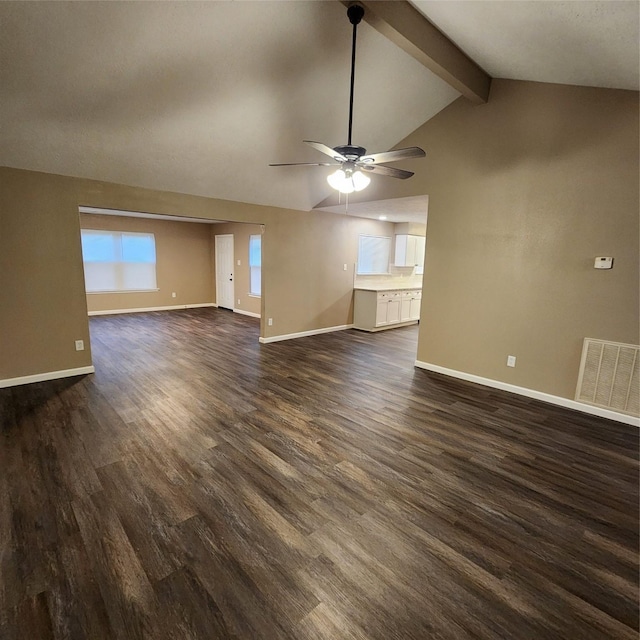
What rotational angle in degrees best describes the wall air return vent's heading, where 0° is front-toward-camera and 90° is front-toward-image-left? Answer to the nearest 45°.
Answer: approximately 45°

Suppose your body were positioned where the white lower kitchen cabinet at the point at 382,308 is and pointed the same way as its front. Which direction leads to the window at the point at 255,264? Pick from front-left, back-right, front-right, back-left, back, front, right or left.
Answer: back-right

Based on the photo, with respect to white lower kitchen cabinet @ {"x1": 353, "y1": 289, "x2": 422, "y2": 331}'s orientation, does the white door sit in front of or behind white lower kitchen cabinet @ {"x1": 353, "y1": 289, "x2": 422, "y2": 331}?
behind

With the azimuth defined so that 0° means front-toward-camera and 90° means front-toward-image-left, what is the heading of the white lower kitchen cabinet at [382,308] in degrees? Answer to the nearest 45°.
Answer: approximately 315°

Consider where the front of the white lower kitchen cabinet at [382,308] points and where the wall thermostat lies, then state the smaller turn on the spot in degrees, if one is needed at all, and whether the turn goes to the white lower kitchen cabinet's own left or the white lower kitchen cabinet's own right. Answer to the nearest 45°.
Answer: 0° — it already faces it

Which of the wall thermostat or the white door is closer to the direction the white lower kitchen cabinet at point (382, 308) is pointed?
the wall thermostat
